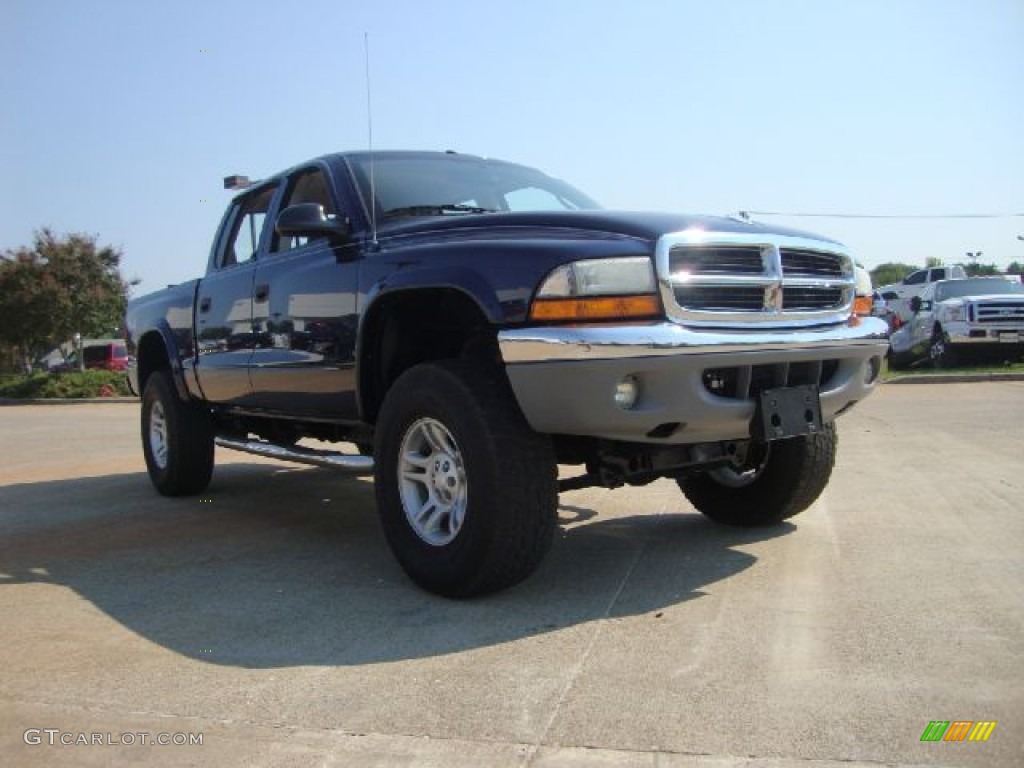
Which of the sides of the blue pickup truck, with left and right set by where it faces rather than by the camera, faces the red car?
back

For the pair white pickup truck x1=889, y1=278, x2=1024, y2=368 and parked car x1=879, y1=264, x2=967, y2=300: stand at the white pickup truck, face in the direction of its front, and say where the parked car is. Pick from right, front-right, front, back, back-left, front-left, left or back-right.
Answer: back-left

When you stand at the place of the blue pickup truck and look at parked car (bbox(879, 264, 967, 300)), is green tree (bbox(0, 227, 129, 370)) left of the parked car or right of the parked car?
left

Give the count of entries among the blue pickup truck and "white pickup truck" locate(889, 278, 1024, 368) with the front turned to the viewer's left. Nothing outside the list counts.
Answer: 0

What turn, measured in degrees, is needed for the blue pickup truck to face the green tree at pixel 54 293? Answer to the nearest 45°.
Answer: approximately 180°

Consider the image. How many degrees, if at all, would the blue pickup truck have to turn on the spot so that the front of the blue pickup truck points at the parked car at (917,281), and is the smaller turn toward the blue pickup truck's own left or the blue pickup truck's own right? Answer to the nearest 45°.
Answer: approximately 90° to the blue pickup truck's own left

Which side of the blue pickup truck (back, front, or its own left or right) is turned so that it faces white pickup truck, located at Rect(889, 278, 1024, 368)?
left

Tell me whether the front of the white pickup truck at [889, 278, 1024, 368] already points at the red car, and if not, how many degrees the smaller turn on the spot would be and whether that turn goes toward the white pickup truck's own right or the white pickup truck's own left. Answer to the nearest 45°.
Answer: approximately 135° to the white pickup truck's own right

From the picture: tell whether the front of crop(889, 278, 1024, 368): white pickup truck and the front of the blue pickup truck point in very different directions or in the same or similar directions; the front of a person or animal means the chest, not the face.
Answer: same or similar directions

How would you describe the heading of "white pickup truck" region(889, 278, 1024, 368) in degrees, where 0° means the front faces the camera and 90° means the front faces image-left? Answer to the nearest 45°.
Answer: approximately 315°
